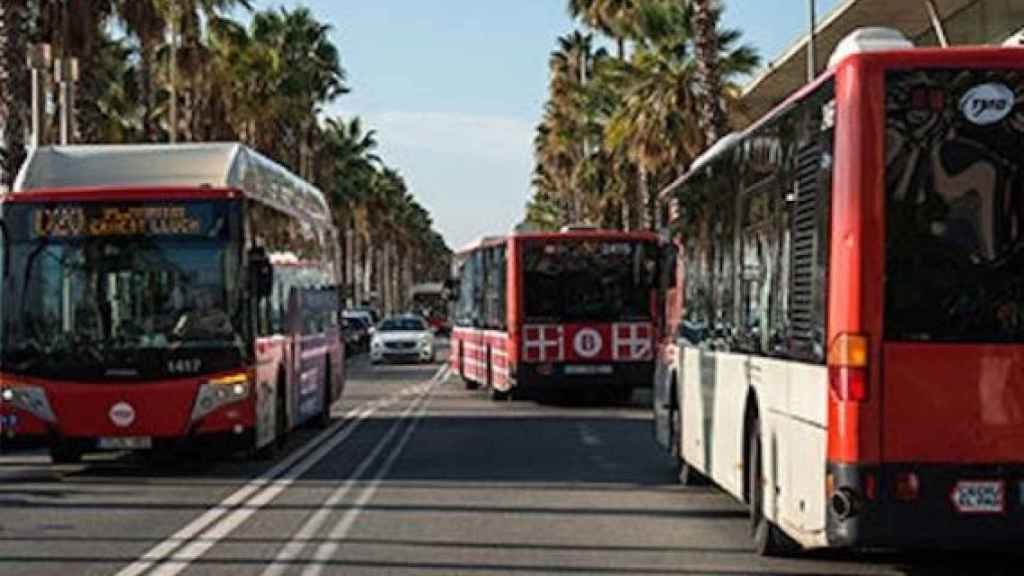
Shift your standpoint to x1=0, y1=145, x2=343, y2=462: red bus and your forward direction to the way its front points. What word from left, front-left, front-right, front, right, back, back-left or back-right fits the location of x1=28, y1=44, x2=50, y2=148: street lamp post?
back

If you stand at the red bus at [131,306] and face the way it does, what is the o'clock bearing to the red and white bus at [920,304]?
The red and white bus is roughly at 11 o'clock from the red bus.

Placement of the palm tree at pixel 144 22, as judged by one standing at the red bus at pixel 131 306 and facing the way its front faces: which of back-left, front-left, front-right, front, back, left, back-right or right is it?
back

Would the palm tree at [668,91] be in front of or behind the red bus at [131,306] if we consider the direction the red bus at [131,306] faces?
behind

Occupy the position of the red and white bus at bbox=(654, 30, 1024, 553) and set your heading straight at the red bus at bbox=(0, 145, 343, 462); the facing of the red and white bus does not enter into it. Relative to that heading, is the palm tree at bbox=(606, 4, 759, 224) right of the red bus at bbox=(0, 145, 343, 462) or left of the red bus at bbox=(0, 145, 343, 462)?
right

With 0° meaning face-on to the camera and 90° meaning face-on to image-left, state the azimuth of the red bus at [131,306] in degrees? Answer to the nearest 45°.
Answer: approximately 0°

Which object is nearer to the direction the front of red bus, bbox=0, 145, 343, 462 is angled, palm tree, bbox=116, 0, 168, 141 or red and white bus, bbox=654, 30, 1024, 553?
the red and white bus

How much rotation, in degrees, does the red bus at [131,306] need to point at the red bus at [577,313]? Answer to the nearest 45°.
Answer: approximately 135° to its left

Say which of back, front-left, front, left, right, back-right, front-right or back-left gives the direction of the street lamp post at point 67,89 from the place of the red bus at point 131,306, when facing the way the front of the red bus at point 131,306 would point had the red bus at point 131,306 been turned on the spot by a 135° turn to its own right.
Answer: front-right

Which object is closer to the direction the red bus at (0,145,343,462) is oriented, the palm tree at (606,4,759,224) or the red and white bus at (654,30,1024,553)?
the red and white bus

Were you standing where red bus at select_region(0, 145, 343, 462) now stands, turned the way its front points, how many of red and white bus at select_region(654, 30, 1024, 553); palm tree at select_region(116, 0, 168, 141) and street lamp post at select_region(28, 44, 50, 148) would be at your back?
2
